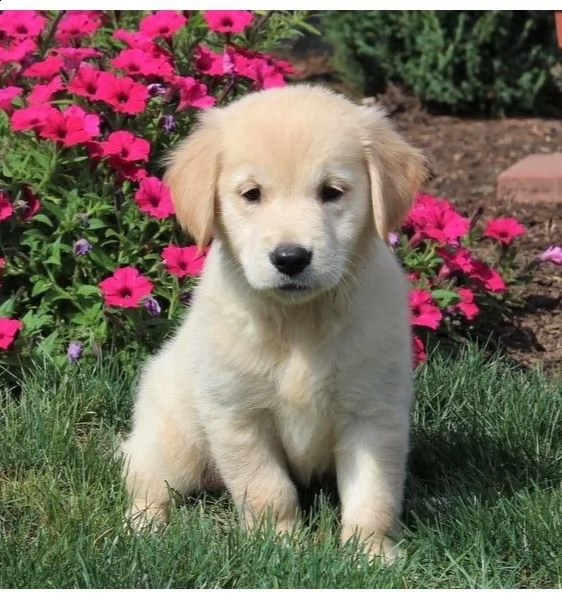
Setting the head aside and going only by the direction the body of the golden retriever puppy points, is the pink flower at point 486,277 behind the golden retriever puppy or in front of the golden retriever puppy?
behind

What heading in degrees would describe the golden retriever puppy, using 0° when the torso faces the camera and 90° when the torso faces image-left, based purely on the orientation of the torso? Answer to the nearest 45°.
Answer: approximately 0°

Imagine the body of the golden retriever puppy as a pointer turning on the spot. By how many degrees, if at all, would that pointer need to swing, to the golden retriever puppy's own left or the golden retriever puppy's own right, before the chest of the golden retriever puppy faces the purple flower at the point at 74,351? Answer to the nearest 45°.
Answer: approximately 135° to the golden retriever puppy's own right

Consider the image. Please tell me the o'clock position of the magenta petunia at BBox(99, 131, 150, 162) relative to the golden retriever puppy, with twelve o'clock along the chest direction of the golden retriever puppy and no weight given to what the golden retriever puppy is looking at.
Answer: The magenta petunia is roughly at 5 o'clock from the golden retriever puppy.

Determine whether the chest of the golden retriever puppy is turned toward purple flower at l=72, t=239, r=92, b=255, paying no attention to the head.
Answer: no

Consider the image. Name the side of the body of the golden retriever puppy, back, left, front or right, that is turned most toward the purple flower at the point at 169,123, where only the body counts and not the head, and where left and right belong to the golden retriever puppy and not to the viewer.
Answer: back

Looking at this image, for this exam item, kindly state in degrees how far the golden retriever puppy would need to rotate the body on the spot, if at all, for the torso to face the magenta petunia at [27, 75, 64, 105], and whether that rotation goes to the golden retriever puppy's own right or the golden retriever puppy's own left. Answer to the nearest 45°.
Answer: approximately 135° to the golden retriever puppy's own right

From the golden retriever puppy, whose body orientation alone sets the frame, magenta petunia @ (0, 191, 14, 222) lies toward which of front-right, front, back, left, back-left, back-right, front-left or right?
back-right

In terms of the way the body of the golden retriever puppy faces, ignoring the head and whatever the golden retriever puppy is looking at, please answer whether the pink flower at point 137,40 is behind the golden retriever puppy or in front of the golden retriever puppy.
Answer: behind

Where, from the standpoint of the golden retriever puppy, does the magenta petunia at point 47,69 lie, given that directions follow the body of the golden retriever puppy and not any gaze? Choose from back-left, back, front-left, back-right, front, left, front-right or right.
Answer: back-right

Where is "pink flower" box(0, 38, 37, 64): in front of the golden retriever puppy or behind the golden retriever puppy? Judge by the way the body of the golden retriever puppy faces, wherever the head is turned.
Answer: behind

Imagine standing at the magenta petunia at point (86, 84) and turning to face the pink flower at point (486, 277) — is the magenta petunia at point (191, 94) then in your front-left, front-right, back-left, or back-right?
front-left

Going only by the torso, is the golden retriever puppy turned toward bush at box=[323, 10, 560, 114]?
no

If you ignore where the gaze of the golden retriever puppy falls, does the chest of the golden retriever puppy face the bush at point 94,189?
no

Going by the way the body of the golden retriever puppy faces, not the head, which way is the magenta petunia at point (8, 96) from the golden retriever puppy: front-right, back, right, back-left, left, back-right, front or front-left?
back-right

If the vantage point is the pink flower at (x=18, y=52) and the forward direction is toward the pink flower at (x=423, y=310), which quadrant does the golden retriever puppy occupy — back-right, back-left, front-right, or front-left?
front-right
